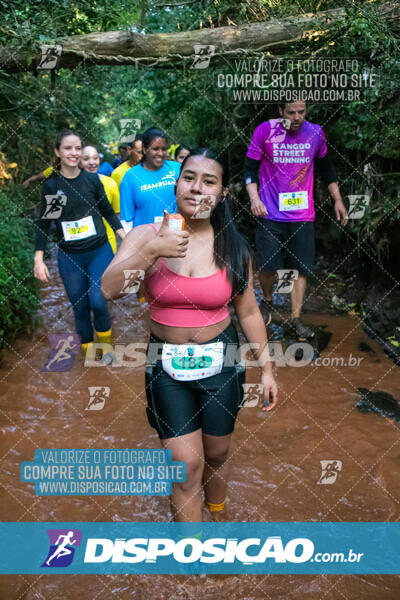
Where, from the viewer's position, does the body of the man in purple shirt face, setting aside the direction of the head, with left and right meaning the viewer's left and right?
facing the viewer

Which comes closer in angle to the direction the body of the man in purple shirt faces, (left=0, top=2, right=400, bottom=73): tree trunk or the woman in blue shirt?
the woman in blue shirt

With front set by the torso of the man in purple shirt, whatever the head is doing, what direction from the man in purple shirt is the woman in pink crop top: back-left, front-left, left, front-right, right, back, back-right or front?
front

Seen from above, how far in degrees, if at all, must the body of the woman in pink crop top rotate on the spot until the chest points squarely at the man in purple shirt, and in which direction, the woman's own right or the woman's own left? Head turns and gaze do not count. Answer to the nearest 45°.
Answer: approximately 180°

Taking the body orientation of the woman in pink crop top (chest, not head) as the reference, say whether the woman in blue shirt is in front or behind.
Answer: behind

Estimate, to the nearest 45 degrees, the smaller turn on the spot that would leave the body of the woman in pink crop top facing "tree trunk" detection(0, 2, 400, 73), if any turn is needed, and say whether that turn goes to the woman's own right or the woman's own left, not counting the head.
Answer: approximately 180°

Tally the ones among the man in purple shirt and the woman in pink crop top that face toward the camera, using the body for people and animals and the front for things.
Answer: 2

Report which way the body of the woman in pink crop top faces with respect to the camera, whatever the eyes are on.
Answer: toward the camera

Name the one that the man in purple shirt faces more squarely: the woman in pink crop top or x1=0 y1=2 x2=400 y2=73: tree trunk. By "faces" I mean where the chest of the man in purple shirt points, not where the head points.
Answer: the woman in pink crop top

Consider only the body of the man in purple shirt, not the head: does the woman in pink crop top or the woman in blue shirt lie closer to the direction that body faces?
the woman in pink crop top

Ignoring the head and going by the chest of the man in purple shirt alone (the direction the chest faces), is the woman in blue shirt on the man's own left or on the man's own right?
on the man's own right
